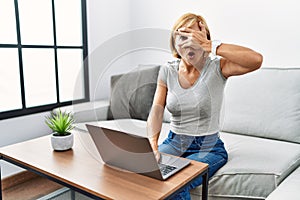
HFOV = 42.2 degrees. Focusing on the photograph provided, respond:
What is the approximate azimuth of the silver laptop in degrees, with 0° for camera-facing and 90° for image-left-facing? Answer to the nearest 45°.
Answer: approximately 225°

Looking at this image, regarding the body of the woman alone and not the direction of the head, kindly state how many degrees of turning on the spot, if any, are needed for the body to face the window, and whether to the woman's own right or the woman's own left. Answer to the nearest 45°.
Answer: approximately 90° to the woman's own right

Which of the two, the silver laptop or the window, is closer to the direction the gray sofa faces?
the silver laptop

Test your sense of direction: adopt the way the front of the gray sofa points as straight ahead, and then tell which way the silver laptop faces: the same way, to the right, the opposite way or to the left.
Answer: the opposite way

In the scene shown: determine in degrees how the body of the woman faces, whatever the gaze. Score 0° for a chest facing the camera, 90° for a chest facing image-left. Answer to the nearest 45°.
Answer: approximately 45°

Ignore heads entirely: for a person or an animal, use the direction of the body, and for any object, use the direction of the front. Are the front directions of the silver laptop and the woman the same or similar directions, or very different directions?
very different directions

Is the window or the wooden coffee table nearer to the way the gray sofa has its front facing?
the wooden coffee table

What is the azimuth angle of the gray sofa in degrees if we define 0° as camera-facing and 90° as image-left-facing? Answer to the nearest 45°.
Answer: approximately 45°
